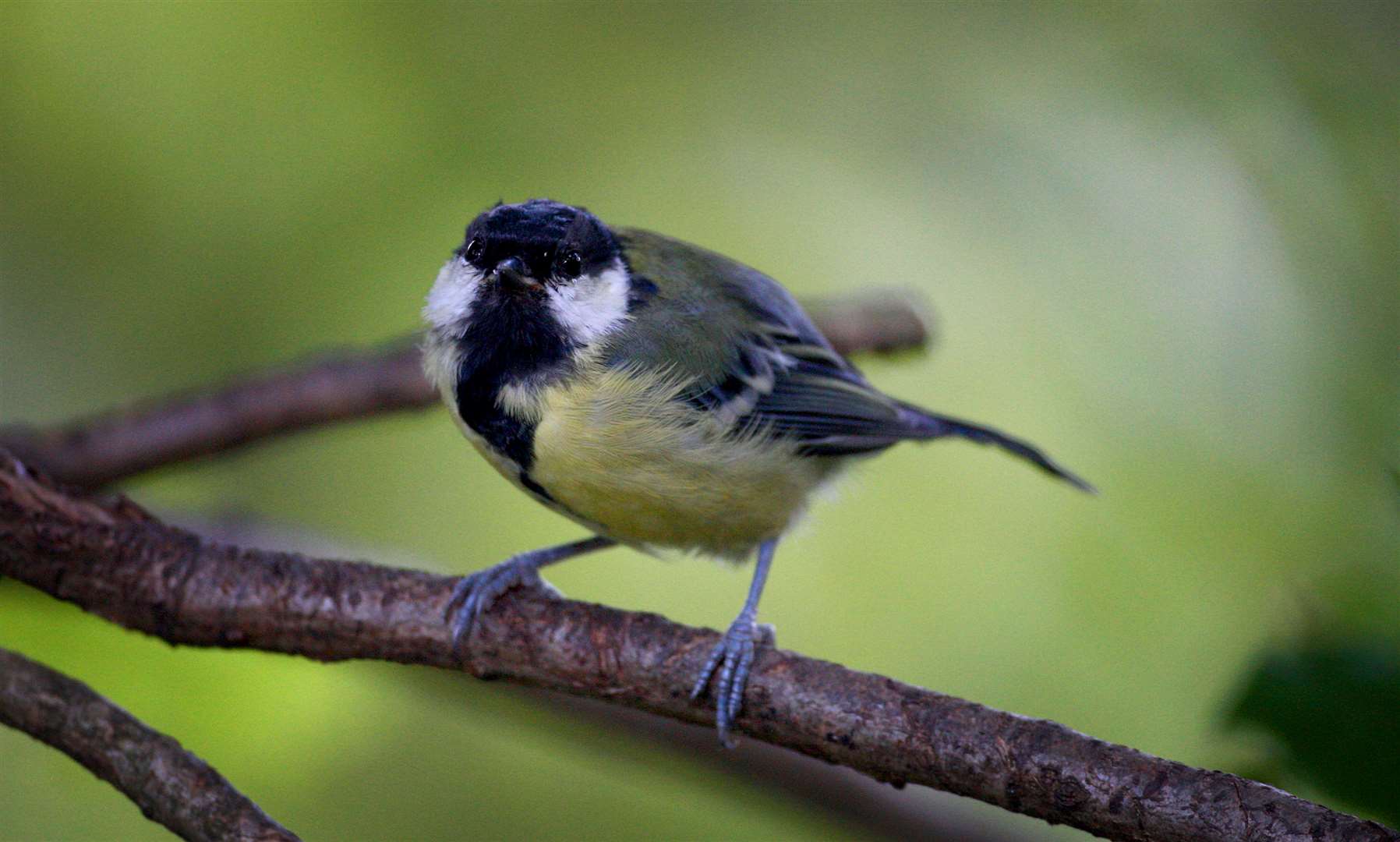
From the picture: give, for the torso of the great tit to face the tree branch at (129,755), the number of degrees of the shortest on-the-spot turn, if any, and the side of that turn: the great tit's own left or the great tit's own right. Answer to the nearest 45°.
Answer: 0° — it already faces it

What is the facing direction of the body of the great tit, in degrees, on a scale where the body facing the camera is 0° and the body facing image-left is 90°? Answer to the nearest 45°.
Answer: approximately 45°

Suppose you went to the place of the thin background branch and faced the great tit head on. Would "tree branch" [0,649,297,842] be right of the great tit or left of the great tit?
right
